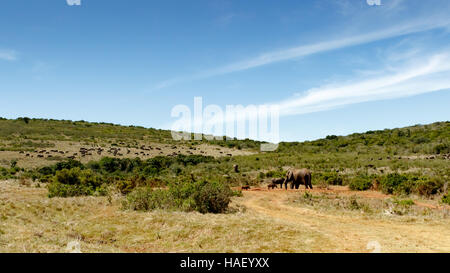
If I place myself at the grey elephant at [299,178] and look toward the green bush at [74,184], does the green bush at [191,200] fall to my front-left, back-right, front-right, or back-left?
front-left

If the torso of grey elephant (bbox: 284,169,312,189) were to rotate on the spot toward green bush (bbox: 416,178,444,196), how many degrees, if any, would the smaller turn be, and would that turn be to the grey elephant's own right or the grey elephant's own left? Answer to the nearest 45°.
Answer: approximately 135° to the grey elephant's own left

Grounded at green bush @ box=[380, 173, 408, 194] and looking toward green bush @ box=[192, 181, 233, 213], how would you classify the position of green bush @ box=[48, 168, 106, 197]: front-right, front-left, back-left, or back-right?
front-right

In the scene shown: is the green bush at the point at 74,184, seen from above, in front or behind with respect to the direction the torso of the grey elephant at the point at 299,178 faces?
in front

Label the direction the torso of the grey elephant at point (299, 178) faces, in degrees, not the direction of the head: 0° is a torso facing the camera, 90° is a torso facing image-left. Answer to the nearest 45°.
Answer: approximately 90°

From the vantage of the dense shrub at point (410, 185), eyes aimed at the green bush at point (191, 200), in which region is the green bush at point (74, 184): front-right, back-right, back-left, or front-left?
front-right

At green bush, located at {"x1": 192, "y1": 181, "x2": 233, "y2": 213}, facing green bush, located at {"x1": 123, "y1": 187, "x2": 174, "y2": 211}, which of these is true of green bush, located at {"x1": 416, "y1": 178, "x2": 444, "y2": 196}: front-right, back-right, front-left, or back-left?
back-right

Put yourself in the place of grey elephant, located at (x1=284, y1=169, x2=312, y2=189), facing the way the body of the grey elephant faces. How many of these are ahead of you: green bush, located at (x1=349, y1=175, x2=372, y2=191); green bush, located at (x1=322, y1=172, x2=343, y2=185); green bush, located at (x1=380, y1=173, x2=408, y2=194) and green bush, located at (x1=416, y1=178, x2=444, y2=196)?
0

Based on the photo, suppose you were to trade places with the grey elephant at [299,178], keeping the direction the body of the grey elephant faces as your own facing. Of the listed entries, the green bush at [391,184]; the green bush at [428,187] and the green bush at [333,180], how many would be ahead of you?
0

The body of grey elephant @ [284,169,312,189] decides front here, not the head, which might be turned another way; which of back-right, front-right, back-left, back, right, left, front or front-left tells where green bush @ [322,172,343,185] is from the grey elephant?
back-right

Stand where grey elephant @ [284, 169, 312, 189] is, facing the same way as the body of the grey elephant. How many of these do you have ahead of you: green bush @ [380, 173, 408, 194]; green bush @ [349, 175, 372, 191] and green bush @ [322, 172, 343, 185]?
0

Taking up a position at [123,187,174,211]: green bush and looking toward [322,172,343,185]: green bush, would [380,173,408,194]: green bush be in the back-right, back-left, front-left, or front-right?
front-right
